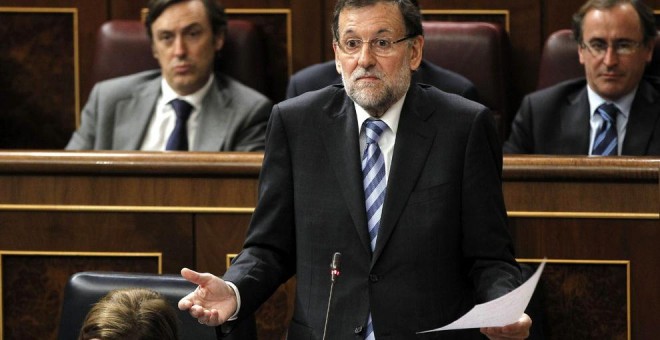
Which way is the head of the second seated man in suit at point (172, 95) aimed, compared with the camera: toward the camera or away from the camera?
toward the camera

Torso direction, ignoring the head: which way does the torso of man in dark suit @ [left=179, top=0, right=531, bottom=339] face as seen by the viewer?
toward the camera

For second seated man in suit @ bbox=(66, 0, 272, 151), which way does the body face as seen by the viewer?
toward the camera

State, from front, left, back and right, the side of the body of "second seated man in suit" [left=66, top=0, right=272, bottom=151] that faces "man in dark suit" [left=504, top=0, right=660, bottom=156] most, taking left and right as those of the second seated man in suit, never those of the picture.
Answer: left

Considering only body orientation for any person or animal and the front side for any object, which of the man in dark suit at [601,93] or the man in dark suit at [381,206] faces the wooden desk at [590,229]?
the man in dark suit at [601,93]

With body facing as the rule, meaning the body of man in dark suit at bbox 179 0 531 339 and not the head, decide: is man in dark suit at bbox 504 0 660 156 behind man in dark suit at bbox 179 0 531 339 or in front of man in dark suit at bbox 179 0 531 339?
behind
